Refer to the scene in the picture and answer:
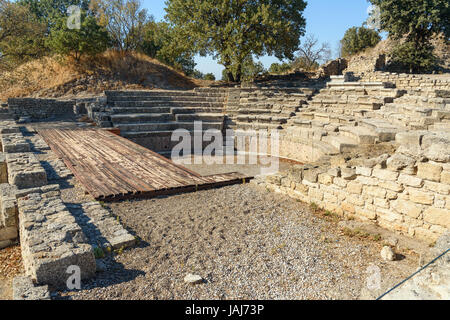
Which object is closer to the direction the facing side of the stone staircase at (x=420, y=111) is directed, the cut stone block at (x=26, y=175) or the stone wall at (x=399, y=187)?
the cut stone block

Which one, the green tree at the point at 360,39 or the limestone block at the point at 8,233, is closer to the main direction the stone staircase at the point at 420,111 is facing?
the limestone block

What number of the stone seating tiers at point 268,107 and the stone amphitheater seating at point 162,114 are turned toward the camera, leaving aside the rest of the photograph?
2

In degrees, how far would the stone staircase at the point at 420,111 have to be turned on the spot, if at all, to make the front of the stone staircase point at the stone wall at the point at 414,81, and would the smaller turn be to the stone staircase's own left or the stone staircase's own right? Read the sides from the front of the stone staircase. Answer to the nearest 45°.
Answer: approximately 135° to the stone staircase's own right

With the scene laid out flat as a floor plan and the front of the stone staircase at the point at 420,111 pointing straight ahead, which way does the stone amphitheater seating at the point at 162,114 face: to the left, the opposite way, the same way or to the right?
to the left

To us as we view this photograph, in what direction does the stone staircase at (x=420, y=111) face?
facing the viewer and to the left of the viewer

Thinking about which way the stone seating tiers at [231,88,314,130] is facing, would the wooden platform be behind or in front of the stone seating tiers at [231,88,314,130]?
in front

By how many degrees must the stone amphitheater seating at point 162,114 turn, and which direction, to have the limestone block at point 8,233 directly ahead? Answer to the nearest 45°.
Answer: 0° — it already faces it

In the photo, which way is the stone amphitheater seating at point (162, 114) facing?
toward the camera

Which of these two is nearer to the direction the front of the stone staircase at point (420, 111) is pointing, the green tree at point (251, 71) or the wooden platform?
the wooden platform

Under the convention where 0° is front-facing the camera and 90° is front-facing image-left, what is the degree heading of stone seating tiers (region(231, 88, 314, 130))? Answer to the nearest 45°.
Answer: approximately 0°
